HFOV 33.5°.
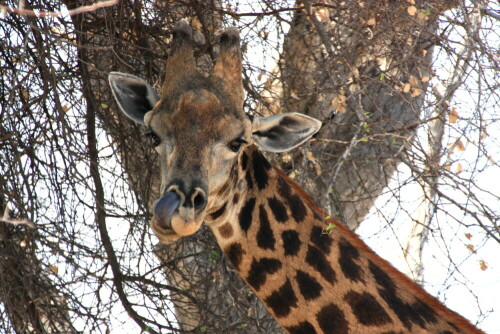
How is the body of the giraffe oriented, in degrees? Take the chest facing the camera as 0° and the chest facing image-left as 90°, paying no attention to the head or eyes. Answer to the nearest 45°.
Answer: approximately 45°
